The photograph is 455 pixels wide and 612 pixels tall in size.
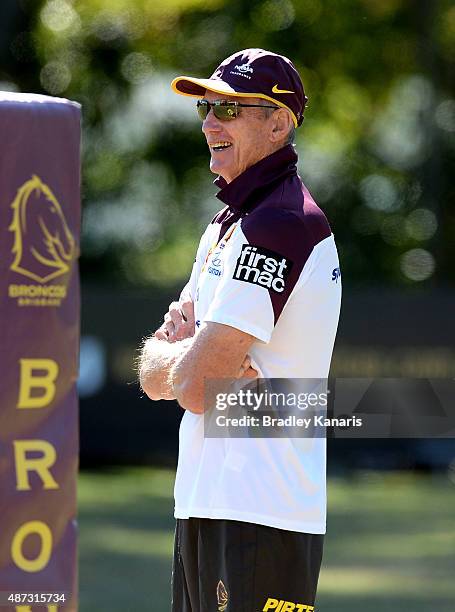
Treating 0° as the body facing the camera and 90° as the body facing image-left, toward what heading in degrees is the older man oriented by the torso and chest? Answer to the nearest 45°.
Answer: approximately 90°

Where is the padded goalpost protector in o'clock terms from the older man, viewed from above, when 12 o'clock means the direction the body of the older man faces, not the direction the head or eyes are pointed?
The padded goalpost protector is roughly at 2 o'clock from the older man.
